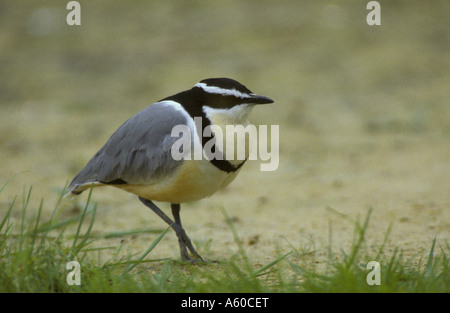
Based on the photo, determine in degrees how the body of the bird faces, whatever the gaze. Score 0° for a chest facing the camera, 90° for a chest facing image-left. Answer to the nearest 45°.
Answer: approximately 270°
